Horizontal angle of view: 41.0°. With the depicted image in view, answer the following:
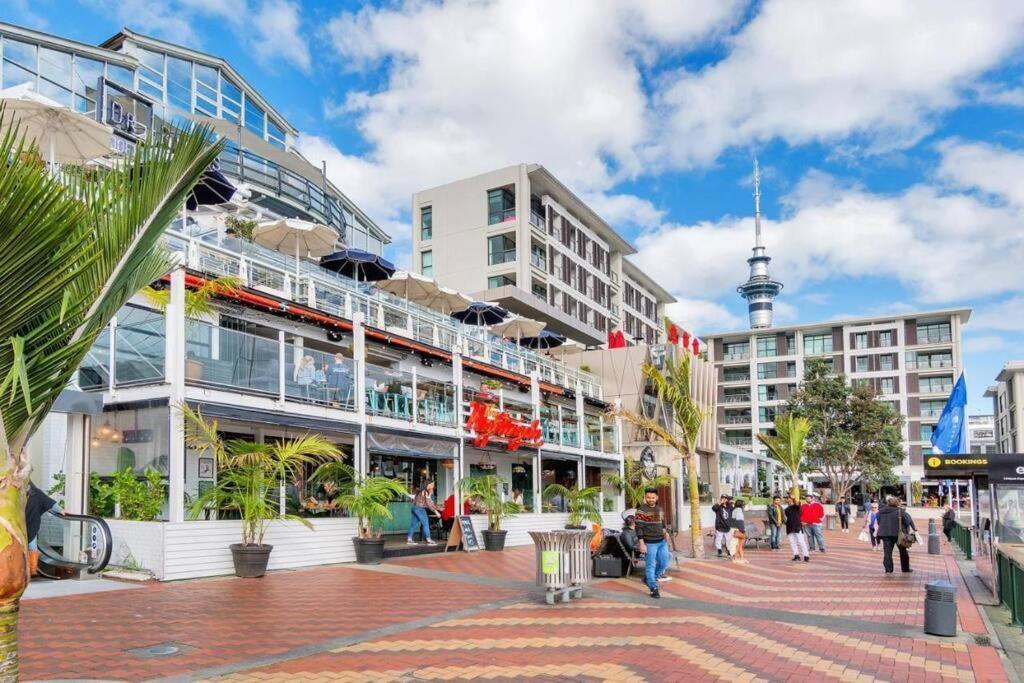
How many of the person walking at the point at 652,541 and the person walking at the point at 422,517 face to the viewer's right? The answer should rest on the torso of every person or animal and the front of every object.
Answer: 1

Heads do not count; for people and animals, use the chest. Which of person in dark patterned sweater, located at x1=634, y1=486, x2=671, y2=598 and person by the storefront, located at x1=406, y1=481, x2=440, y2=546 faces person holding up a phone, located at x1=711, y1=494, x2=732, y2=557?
person by the storefront, located at x1=406, y1=481, x2=440, y2=546

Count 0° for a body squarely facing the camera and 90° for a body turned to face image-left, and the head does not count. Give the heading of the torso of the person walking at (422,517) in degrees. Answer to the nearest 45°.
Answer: approximately 270°

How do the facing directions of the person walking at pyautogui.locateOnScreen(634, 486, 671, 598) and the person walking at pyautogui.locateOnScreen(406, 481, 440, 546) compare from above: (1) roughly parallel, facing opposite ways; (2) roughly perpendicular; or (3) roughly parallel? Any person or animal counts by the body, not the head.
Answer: roughly perpendicular

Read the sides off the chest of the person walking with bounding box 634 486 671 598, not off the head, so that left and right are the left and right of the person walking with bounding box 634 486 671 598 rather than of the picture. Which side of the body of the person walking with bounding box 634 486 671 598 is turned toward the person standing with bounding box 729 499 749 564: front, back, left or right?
back
